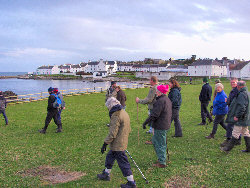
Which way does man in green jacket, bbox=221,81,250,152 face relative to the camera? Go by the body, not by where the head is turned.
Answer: to the viewer's left

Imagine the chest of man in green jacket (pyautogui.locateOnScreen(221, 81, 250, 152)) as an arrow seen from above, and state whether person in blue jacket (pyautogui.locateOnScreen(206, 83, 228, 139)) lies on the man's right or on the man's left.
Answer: on the man's right

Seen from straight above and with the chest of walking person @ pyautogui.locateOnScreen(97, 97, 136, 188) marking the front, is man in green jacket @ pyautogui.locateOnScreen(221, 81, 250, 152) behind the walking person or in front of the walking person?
behind
